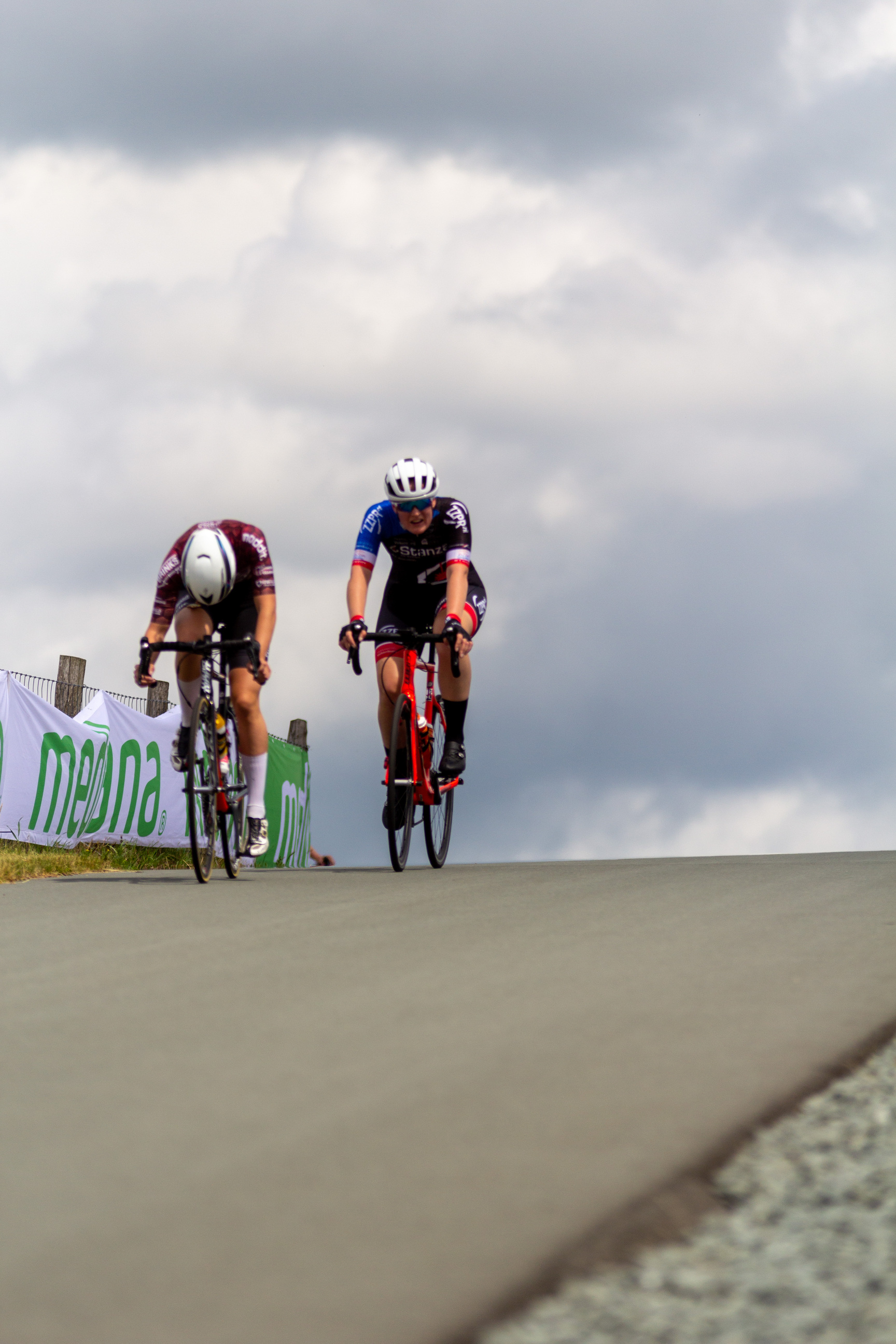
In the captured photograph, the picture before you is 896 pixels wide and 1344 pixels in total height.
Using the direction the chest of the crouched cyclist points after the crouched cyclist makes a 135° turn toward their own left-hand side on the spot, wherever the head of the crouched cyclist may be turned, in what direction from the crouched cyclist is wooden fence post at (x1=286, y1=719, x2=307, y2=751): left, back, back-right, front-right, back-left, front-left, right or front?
front-left

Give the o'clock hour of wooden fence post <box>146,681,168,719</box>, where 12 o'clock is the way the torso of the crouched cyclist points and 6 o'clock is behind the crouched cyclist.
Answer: The wooden fence post is roughly at 6 o'clock from the crouched cyclist.

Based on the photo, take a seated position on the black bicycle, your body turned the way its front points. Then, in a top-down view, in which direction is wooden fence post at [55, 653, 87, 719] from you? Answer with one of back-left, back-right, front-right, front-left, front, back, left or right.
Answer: back

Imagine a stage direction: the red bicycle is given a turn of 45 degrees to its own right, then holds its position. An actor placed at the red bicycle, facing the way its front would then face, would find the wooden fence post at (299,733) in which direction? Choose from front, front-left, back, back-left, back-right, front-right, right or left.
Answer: back-right

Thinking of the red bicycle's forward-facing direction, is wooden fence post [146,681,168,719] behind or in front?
behind

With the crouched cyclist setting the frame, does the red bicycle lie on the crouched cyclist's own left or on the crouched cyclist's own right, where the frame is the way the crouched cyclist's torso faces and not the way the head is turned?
on the crouched cyclist's own left

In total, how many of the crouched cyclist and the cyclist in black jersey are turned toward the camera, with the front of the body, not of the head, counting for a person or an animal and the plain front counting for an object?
2

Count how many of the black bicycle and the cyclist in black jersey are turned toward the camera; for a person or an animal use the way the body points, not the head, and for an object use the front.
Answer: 2

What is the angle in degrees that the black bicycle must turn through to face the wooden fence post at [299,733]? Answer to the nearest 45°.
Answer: approximately 180°

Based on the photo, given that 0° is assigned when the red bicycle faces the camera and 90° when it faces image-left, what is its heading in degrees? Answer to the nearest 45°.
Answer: approximately 0°

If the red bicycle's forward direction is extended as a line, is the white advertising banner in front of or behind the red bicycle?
behind
